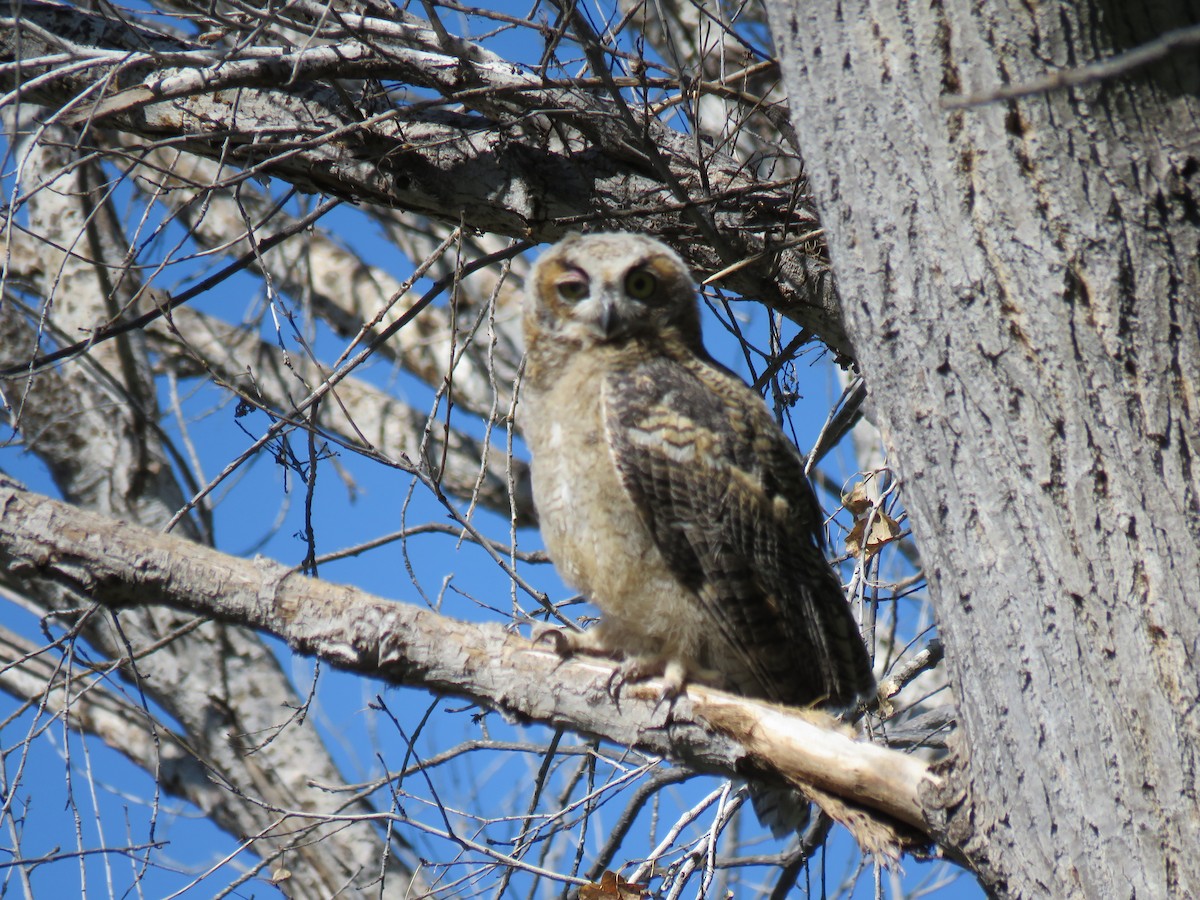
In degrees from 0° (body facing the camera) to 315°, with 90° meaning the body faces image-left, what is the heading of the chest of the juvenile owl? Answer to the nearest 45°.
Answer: approximately 45°
